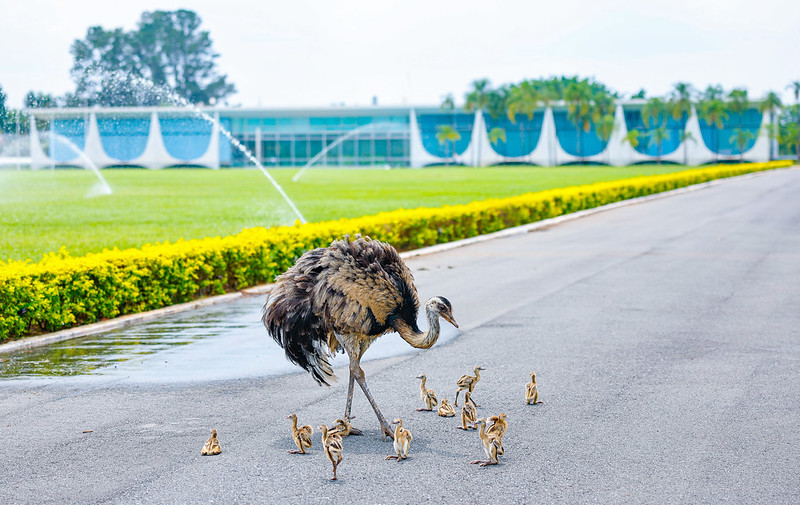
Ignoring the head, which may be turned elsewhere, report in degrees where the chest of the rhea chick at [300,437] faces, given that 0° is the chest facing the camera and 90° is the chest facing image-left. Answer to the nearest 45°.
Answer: approximately 90°

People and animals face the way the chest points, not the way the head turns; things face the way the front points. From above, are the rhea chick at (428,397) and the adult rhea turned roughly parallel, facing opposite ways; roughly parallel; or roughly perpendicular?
roughly parallel, facing opposite ways

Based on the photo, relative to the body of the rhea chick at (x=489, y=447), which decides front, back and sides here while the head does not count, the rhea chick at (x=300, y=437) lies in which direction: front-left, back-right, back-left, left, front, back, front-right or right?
front

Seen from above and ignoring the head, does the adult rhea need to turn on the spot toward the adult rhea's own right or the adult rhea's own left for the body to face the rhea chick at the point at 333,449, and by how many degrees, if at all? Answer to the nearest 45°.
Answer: approximately 90° to the adult rhea's own right

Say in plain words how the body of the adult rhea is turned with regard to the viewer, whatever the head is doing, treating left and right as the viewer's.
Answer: facing to the right of the viewer

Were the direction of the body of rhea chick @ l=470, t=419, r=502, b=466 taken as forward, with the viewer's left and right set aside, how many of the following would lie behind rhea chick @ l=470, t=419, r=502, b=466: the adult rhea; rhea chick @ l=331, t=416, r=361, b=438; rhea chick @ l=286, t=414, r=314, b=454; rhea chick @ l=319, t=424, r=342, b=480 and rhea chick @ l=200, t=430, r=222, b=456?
0

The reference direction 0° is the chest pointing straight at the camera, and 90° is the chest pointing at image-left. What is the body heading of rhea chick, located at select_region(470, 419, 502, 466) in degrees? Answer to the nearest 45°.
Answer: approximately 90°

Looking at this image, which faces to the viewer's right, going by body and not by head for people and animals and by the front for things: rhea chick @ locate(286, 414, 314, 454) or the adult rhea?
the adult rhea

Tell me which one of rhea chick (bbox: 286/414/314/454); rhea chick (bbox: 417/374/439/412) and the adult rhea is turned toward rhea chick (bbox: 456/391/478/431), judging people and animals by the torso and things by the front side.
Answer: the adult rhea

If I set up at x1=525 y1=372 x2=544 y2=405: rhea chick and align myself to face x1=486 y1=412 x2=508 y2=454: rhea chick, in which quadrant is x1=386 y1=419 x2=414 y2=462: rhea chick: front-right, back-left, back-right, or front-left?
front-right

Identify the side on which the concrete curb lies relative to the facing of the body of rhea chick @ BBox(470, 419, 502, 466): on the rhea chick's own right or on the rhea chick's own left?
on the rhea chick's own right

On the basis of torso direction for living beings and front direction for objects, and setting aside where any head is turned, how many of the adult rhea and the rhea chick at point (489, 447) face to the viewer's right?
1

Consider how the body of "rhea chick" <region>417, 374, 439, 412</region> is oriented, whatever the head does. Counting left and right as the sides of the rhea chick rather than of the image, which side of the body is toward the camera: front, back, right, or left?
left
